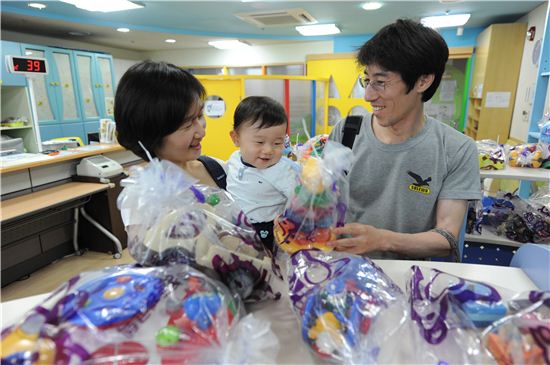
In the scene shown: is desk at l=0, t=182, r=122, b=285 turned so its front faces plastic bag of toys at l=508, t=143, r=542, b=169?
yes

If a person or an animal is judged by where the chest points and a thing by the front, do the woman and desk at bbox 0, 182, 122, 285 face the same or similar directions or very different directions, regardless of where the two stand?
same or similar directions

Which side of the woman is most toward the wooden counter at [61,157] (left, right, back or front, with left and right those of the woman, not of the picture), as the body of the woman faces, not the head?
back

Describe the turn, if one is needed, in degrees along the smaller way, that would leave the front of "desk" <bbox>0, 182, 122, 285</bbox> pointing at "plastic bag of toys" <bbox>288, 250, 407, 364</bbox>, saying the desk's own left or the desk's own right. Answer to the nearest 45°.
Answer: approximately 45° to the desk's own right

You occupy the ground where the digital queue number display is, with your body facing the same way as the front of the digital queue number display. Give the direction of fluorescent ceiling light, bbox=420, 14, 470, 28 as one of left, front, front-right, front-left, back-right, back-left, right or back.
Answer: front-left

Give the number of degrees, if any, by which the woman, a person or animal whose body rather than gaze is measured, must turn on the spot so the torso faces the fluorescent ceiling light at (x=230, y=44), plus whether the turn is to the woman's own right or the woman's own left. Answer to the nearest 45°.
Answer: approximately 135° to the woman's own left

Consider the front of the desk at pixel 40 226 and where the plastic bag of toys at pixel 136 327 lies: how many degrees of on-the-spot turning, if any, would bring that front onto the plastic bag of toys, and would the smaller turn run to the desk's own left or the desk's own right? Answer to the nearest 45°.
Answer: approximately 45° to the desk's own right

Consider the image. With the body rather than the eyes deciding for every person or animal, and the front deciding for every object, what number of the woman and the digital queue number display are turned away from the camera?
0

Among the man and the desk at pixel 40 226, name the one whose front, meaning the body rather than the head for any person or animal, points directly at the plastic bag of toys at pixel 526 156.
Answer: the desk

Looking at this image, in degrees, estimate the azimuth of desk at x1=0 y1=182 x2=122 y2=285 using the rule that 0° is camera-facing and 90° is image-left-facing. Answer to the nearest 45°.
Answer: approximately 315°

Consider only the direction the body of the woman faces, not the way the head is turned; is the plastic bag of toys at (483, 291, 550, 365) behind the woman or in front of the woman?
in front

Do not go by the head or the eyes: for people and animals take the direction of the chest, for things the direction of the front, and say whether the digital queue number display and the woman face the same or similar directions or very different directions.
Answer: same or similar directions

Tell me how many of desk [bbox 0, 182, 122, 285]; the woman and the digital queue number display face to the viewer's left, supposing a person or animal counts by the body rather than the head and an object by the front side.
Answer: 0

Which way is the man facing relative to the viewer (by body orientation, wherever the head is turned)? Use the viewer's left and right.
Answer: facing the viewer and to the left of the viewer

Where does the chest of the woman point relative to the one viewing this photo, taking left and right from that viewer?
facing the viewer and to the right of the viewer

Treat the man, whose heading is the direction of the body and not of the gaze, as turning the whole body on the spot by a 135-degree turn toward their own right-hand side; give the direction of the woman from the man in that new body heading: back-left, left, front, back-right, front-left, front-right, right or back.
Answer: back-left

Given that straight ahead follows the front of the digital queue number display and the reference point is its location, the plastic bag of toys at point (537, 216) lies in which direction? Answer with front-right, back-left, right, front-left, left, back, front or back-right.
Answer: front

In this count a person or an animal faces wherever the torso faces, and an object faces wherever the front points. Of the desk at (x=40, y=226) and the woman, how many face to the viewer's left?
0
